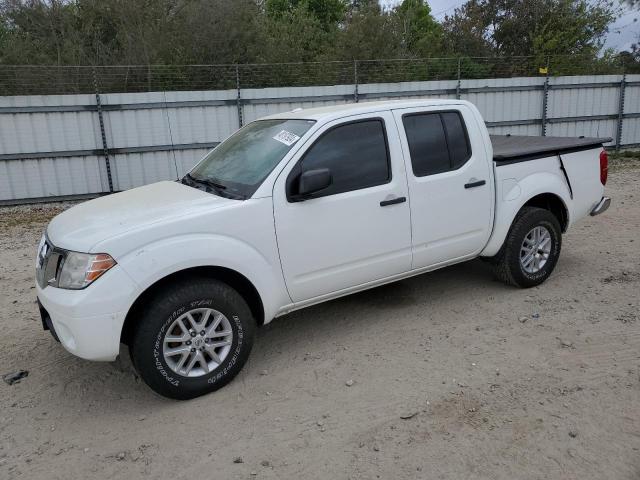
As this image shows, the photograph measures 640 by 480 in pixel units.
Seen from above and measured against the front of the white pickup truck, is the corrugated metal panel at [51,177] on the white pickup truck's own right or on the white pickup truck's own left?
on the white pickup truck's own right

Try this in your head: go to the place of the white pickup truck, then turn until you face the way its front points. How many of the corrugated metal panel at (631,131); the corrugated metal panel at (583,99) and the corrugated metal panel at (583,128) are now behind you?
3

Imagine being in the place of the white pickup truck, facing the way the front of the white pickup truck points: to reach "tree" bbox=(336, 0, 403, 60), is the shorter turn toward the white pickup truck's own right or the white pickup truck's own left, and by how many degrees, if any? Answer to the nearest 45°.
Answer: approximately 135° to the white pickup truck's own right

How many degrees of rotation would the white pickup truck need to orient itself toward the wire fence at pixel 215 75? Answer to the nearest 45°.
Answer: approximately 135° to its right

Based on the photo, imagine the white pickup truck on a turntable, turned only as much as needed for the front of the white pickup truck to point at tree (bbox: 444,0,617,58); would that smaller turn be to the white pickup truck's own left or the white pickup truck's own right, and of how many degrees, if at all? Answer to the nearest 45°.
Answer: approximately 180°

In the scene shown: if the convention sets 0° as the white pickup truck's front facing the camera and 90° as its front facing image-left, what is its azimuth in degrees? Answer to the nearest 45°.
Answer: approximately 45°

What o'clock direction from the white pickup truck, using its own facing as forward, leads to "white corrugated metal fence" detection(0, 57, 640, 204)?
The white corrugated metal fence is roughly at 4 o'clock from the white pickup truck.

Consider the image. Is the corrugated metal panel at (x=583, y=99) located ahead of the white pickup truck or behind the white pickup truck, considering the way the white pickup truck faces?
behind
